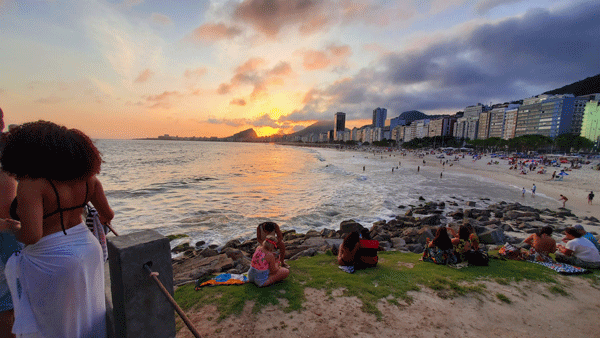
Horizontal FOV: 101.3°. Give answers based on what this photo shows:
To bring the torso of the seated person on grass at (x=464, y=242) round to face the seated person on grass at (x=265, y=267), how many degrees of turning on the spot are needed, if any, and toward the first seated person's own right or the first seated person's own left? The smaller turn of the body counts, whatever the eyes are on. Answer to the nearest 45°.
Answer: approximately 135° to the first seated person's own left

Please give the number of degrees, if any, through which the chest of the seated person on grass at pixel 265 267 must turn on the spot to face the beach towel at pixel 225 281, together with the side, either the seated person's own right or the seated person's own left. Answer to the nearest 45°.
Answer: approximately 135° to the seated person's own left

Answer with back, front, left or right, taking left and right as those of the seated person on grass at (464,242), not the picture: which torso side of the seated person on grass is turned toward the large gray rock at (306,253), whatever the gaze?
left

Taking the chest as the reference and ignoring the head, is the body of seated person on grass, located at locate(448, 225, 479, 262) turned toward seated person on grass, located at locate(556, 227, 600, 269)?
no

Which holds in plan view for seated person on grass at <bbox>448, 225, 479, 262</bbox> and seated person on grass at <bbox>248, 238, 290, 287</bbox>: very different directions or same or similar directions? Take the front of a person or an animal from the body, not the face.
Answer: same or similar directions

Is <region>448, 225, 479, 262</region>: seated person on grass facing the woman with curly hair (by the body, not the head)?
no

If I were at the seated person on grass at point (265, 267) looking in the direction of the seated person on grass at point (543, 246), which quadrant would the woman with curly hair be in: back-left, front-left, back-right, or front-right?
back-right

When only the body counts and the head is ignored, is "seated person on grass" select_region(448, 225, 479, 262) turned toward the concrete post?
no

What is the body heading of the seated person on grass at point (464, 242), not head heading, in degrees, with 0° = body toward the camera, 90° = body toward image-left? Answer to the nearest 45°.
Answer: approximately 180°

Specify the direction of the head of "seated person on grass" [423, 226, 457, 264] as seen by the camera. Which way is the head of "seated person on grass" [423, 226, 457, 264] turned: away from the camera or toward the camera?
away from the camera

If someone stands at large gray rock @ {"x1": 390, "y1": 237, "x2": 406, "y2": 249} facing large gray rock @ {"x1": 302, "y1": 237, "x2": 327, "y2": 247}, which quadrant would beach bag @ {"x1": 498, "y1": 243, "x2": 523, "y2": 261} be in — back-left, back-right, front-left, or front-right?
back-left

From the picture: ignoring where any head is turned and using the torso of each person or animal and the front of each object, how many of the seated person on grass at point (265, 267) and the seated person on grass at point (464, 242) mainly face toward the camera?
0
